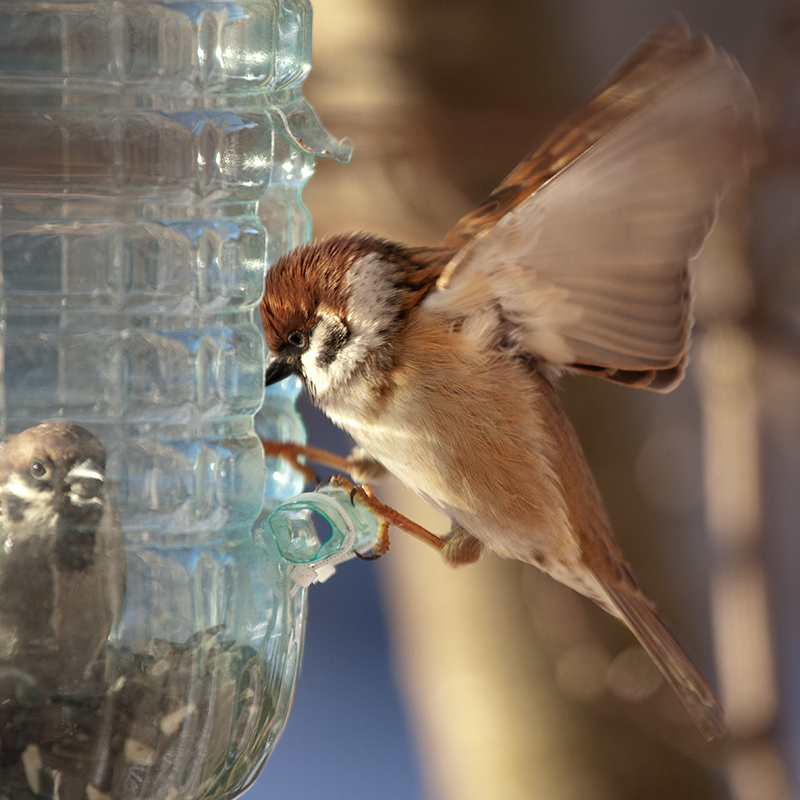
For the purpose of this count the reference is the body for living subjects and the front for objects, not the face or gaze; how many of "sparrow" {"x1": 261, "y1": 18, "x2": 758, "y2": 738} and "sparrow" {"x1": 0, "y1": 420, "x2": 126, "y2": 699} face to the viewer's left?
1

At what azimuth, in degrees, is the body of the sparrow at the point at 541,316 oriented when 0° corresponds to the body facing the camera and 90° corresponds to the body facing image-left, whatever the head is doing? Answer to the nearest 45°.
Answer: approximately 90°

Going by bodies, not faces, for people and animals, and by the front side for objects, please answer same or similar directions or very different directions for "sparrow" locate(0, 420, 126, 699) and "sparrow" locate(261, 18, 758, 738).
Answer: very different directions

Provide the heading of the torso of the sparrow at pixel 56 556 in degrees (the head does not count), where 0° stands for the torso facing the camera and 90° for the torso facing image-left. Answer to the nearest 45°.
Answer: approximately 315°
